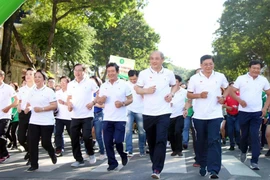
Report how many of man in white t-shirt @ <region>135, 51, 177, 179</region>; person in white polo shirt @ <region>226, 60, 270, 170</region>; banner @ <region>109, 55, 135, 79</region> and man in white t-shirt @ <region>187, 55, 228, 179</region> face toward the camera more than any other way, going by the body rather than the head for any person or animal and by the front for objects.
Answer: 4

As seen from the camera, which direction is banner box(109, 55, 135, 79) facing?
toward the camera

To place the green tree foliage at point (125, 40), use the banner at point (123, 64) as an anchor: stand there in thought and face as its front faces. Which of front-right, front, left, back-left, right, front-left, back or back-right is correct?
back

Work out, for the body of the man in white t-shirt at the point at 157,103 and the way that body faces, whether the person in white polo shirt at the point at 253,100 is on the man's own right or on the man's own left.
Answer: on the man's own left

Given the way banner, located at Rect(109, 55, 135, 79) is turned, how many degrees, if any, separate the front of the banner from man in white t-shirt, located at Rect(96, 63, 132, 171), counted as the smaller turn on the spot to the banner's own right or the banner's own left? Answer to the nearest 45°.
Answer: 0° — it already faces them

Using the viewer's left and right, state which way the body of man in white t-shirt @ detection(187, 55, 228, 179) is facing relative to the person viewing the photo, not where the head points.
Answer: facing the viewer

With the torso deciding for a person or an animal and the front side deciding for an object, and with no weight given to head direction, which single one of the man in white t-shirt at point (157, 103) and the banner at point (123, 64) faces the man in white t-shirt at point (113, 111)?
the banner
